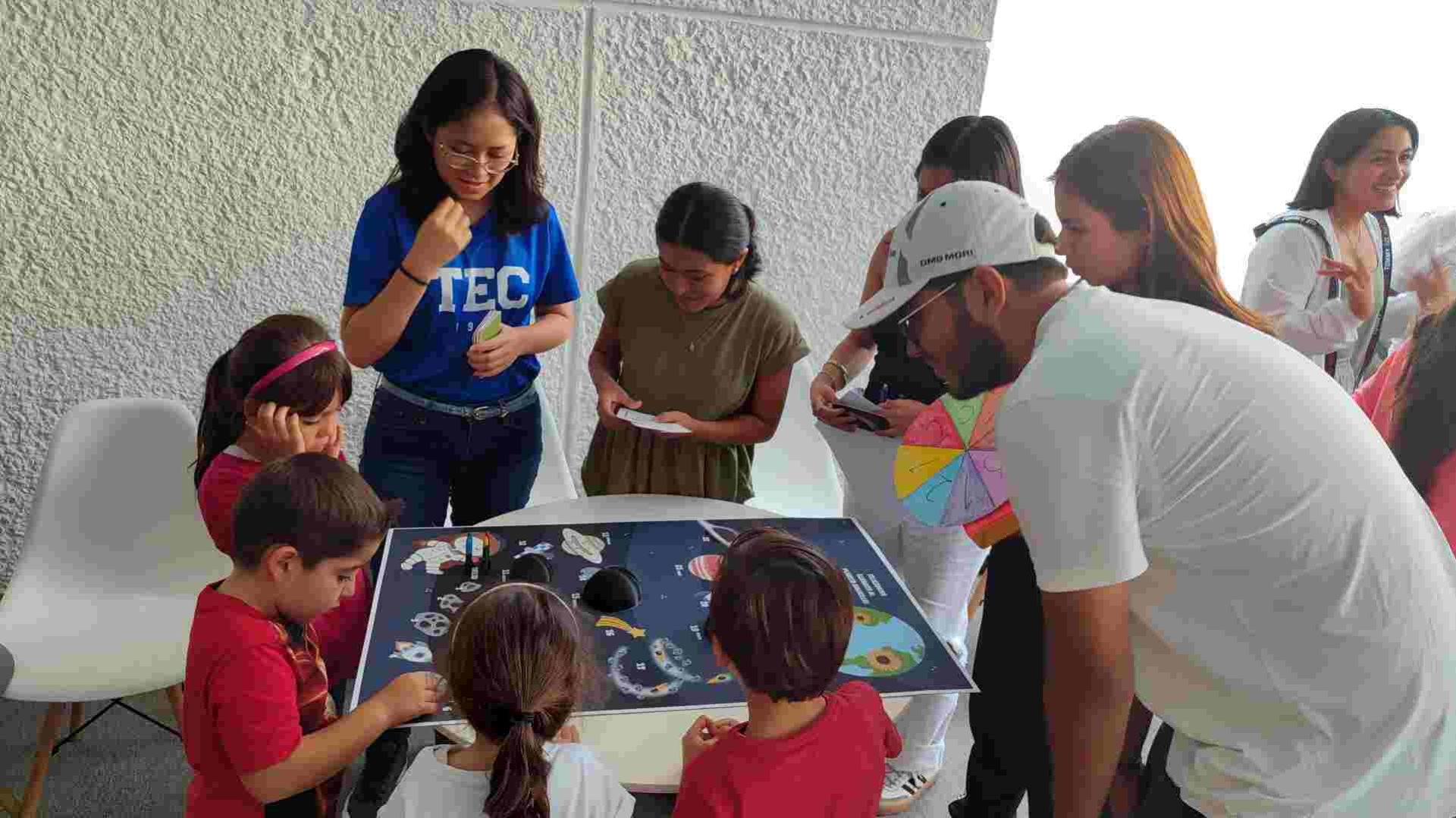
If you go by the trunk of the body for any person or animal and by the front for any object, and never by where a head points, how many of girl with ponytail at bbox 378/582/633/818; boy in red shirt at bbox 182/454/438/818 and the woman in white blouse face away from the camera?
1

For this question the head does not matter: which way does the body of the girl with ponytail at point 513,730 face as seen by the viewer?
away from the camera

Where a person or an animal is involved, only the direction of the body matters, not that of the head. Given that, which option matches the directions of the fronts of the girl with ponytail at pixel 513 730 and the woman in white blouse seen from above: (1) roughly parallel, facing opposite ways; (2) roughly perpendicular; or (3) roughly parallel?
roughly parallel, facing opposite ways

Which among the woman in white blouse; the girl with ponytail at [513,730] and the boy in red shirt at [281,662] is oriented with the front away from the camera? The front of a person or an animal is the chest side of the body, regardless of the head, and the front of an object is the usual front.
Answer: the girl with ponytail

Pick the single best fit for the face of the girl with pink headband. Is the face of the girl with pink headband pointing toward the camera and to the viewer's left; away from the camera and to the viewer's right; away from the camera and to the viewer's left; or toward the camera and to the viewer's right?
toward the camera and to the viewer's right

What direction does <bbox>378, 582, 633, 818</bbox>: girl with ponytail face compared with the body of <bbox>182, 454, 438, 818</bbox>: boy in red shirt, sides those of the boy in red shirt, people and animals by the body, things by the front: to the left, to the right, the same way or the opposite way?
to the left

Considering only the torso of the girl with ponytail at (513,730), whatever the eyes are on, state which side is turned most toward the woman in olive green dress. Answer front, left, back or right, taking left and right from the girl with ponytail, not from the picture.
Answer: front

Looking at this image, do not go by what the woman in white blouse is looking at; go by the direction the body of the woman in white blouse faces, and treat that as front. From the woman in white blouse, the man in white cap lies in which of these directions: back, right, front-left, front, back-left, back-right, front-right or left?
front-right

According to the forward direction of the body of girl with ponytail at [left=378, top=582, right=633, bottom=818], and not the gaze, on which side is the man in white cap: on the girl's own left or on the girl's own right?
on the girl's own right

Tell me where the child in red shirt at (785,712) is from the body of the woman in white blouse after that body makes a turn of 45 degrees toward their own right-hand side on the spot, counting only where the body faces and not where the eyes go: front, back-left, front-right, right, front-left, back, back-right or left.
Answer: front

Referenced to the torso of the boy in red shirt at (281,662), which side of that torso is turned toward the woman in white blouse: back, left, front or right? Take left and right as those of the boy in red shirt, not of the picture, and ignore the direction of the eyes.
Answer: front

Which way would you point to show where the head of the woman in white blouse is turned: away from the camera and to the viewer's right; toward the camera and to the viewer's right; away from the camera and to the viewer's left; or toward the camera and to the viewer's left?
toward the camera and to the viewer's right

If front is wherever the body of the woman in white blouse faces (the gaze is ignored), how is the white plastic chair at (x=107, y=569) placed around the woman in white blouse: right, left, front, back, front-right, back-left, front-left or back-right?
right

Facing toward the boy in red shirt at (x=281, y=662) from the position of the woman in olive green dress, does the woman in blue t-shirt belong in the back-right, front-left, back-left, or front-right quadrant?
front-right

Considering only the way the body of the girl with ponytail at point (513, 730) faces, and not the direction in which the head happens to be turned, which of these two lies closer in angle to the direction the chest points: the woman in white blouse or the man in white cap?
the woman in white blouse

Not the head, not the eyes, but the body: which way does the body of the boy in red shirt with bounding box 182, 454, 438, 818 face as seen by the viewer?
to the viewer's right

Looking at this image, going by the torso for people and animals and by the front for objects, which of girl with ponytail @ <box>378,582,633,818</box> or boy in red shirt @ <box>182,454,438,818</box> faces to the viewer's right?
the boy in red shirt

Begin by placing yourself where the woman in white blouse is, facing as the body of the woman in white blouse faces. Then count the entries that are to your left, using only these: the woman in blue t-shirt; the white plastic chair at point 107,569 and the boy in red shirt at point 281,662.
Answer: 0

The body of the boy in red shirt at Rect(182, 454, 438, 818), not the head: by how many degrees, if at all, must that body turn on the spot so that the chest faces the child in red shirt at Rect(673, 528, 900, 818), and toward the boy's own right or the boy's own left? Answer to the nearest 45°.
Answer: approximately 45° to the boy's own right
